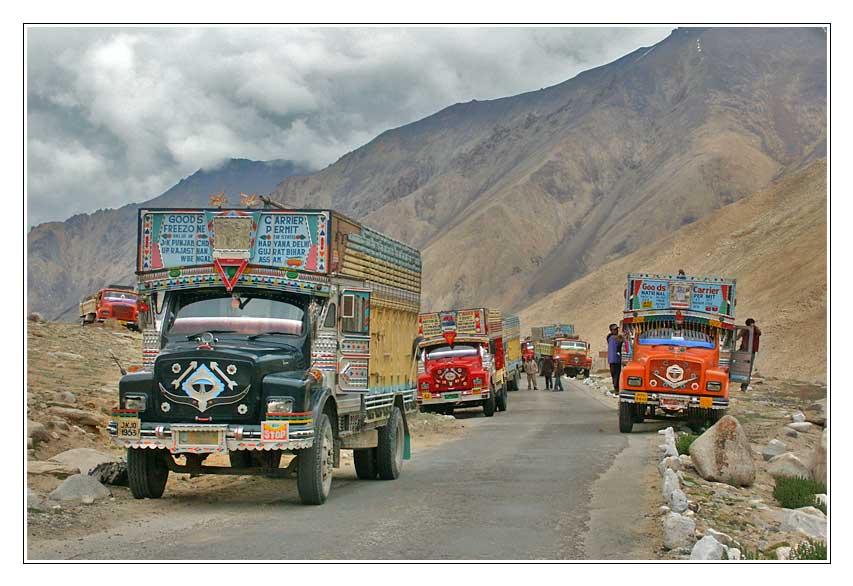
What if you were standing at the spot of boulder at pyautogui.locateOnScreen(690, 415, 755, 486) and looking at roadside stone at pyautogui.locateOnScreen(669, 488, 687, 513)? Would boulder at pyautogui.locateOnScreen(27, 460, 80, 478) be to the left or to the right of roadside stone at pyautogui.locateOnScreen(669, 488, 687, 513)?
right

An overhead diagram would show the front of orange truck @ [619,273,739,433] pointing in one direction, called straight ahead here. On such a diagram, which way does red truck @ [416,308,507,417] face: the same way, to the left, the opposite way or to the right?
the same way

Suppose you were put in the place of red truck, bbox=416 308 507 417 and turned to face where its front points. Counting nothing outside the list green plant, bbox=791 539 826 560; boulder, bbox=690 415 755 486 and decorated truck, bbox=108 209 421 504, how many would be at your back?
0

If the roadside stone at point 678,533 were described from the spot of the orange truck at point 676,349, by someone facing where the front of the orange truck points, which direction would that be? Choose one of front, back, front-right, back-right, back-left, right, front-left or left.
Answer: front

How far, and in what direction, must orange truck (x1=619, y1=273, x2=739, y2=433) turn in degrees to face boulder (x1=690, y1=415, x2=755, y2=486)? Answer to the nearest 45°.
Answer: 0° — it already faces it

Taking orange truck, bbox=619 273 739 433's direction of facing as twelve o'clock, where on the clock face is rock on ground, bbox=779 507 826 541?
The rock on ground is roughly at 12 o'clock from the orange truck.

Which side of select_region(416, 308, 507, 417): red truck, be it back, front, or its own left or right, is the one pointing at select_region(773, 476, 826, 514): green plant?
front

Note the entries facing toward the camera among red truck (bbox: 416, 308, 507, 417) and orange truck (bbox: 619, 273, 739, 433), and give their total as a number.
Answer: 2

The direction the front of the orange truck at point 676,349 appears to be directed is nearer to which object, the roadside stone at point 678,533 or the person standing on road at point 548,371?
the roadside stone

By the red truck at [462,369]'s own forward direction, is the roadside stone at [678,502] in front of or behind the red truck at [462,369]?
in front

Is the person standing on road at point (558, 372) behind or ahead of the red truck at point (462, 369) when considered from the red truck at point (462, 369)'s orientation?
behind

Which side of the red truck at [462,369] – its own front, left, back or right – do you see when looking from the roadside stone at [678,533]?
front

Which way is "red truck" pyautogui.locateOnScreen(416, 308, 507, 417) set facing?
toward the camera

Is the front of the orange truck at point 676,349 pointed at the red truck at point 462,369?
no

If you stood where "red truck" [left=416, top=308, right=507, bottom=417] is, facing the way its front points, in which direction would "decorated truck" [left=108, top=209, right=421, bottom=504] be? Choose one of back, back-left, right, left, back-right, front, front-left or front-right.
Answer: front

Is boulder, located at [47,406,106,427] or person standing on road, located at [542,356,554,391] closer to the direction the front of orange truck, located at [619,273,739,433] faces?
the boulder

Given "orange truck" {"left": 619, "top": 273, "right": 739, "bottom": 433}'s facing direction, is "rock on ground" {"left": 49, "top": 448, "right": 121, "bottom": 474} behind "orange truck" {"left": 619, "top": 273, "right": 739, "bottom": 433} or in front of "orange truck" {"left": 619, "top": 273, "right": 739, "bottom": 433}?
in front

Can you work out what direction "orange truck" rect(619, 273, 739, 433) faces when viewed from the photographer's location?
facing the viewer
